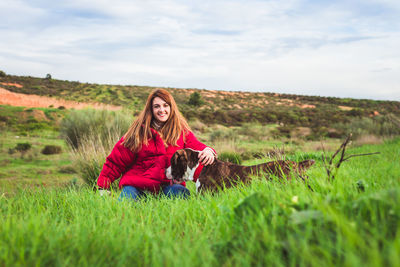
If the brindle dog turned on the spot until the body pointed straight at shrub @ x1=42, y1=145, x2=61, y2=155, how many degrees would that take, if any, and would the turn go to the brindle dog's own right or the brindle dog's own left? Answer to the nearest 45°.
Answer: approximately 45° to the brindle dog's own right

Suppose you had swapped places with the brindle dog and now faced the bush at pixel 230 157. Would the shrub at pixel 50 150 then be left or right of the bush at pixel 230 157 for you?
left

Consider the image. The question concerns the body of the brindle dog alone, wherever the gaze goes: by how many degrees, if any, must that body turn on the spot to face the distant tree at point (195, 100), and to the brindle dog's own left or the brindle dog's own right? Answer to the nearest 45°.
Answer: approximately 90° to the brindle dog's own right

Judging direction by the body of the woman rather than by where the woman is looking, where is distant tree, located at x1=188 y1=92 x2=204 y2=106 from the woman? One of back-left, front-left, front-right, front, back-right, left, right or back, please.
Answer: back

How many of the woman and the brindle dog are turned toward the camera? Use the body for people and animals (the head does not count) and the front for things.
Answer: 1

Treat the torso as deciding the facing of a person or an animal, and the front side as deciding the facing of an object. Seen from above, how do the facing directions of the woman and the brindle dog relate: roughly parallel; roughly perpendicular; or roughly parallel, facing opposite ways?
roughly perpendicular

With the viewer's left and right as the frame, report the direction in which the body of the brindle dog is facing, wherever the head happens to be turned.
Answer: facing to the left of the viewer

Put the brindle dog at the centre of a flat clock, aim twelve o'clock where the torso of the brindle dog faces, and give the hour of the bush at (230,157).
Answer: The bush is roughly at 3 o'clock from the brindle dog.
